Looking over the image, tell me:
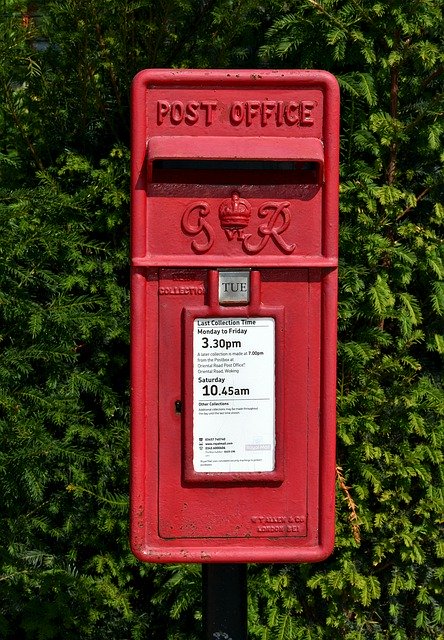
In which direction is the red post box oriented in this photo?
toward the camera
